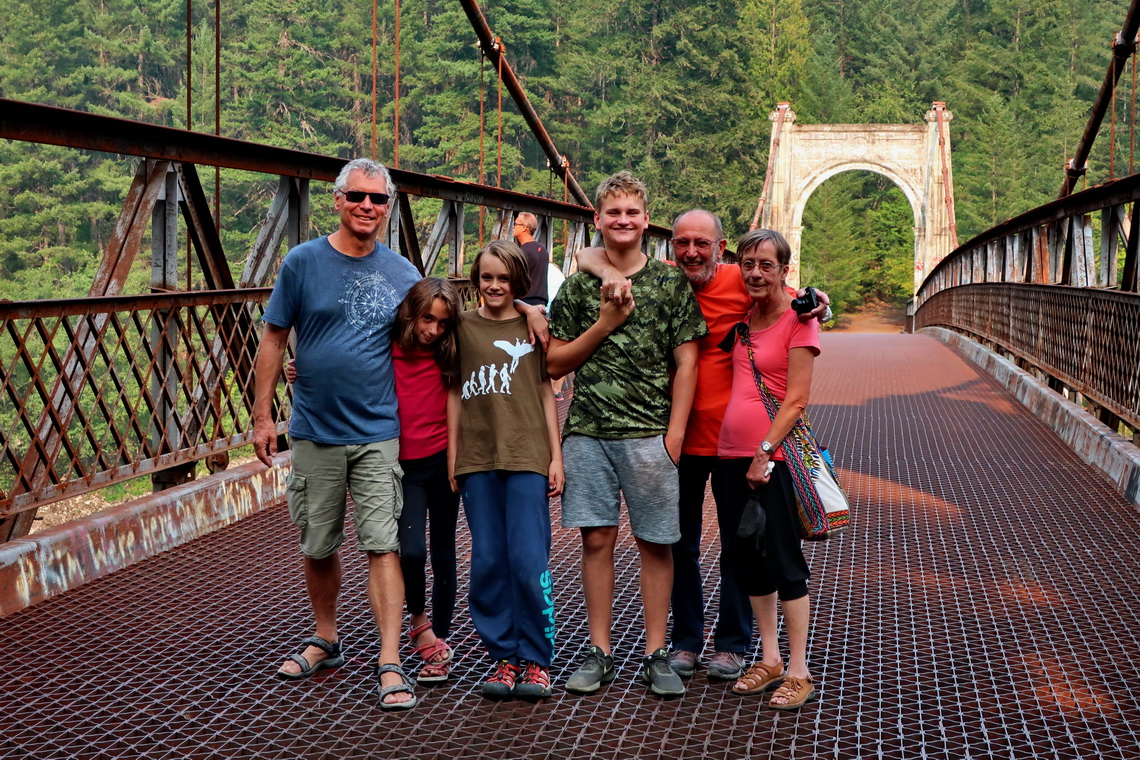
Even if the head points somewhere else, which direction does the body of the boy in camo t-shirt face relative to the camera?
toward the camera

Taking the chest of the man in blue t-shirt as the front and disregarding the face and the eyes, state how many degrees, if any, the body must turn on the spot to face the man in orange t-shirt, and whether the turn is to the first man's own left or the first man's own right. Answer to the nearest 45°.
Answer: approximately 90° to the first man's own left

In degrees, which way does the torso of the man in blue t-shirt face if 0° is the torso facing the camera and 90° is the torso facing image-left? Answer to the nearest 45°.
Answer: approximately 0°

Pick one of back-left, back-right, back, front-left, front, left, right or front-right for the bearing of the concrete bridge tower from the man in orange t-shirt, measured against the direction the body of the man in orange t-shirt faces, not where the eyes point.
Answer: back

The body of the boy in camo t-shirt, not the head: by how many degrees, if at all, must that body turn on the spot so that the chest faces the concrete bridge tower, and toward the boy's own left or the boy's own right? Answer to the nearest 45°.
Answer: approximately 180°

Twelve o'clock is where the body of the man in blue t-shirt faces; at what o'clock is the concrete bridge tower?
The concrete bridge tower is roughly at 7 o'clock from the man in blue t-shirt.

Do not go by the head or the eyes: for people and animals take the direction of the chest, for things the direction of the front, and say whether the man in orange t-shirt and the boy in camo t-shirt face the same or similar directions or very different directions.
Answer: same or similar directions

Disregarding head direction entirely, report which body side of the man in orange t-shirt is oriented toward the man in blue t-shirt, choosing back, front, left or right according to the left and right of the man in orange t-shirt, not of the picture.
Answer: right

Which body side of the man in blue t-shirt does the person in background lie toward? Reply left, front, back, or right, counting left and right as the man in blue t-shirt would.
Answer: back

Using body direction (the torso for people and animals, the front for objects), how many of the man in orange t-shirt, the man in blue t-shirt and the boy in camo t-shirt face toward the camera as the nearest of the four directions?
3
